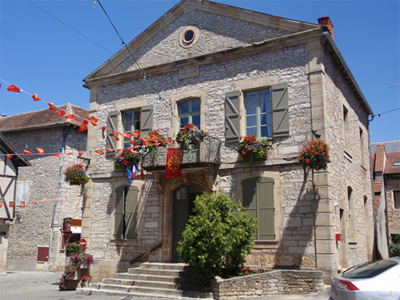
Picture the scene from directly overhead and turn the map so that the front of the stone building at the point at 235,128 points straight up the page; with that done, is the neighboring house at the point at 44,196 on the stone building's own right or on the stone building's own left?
on the stone building's own right

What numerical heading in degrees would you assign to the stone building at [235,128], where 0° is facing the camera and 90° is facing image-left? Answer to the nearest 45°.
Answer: approximately 45°

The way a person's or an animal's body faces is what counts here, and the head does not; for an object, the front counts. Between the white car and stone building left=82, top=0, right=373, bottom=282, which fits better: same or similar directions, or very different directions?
very different directions
